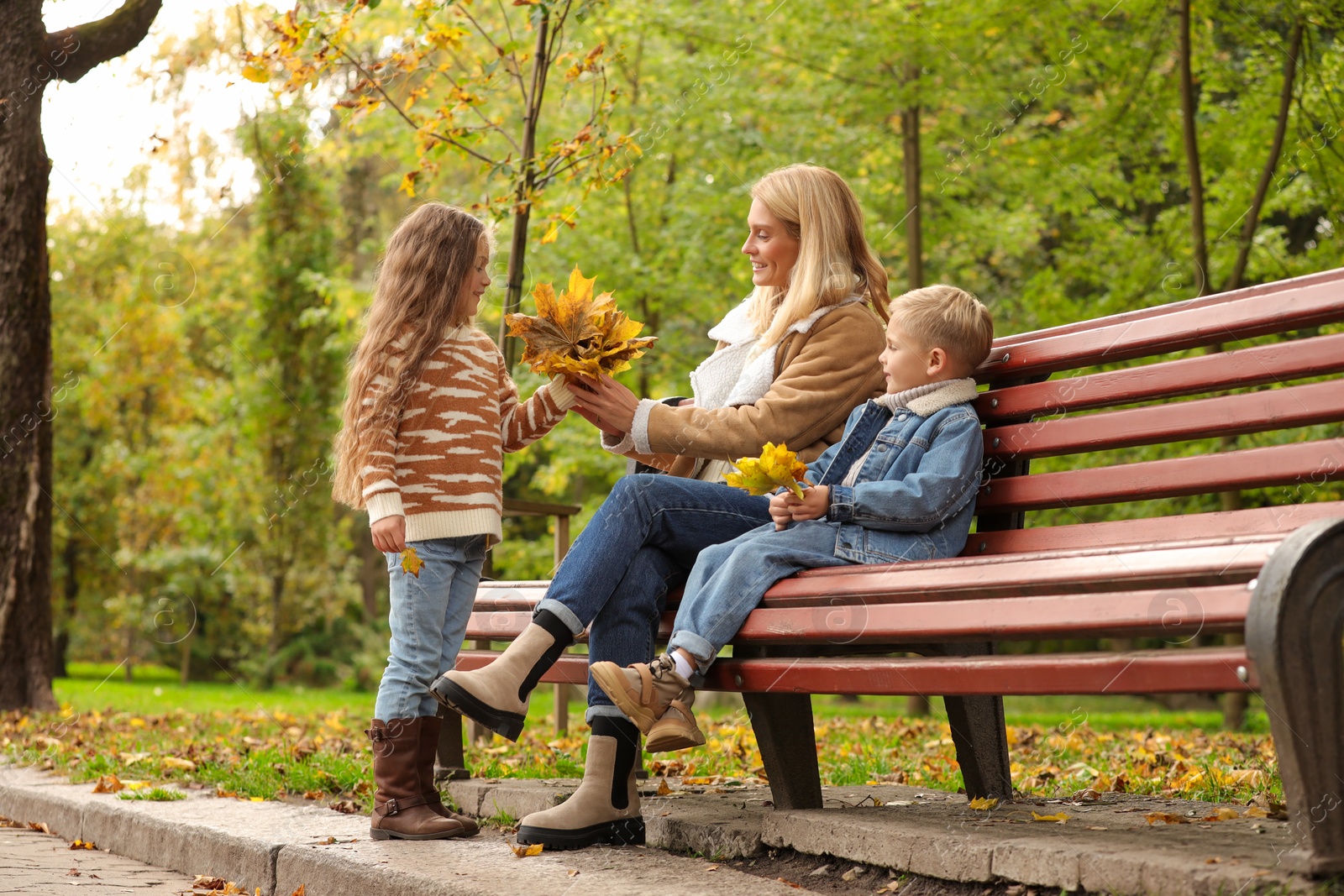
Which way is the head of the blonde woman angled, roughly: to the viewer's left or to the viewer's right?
to the viewer's left

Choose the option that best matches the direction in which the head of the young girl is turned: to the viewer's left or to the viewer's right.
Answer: to the viewer's right

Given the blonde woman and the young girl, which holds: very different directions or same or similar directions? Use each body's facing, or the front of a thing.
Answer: very different directions

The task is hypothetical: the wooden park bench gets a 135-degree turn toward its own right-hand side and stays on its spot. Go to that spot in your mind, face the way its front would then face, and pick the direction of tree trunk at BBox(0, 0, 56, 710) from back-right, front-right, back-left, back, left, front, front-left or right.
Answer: front-left

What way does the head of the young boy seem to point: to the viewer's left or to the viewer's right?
to the viewer's left

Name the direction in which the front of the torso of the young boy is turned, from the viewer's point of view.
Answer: to the viewer's left

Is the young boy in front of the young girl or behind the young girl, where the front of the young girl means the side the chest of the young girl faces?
in front

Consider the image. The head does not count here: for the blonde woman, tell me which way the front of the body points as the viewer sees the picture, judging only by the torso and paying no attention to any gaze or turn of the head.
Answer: to the viewer's left

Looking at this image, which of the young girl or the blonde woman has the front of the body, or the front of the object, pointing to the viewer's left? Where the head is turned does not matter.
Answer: the blonde woman

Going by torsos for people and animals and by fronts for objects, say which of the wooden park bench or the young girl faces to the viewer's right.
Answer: the young girl

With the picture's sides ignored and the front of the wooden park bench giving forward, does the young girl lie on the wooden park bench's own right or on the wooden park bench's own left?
on the wooden park bench's own right

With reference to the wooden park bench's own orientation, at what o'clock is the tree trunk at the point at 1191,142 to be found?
The tree trunk is roughly at 5 o'clock from the wooden park bench.

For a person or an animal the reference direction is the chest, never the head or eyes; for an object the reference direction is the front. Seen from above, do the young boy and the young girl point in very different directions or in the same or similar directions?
very different directions
